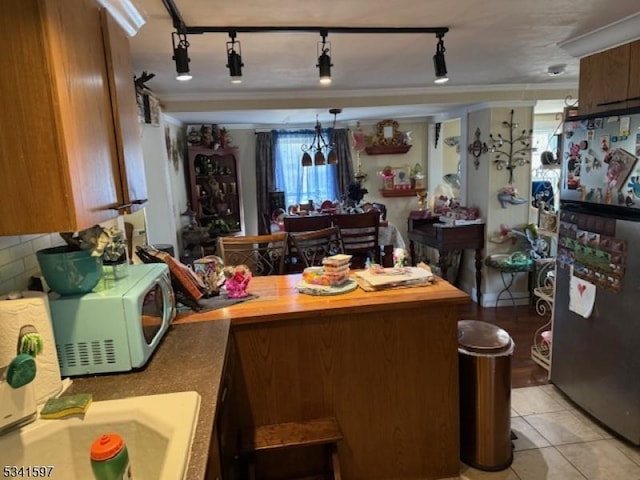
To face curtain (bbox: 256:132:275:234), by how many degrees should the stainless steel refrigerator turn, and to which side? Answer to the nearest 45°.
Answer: approximately 90° to its right

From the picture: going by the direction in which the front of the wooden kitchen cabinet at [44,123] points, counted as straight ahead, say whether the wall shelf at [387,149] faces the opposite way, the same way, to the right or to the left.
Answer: to the right

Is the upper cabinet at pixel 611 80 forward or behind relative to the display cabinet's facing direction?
forward

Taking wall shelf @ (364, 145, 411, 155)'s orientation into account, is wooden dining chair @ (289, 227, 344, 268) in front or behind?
in front

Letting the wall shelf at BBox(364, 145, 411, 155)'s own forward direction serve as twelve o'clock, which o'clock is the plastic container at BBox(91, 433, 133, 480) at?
The plastic container is roughly at 12 o'clock from the wall shelf.

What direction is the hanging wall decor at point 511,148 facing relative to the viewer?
toward the camera

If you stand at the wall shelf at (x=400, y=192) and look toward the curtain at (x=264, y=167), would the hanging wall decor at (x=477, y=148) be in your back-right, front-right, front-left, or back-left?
back-left

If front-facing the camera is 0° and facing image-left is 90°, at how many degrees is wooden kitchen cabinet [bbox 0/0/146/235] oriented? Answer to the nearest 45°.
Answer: approximately 315°

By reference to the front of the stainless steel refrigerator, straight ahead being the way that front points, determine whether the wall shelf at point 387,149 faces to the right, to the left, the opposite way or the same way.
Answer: to the left

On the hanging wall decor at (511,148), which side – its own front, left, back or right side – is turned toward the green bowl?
front

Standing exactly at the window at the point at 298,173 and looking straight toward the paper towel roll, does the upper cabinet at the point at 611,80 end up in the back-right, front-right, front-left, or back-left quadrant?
front-left

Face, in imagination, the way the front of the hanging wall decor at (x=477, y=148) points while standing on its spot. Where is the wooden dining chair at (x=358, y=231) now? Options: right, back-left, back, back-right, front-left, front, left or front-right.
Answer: front-right

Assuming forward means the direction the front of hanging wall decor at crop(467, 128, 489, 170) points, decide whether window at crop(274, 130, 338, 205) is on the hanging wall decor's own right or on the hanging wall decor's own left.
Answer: on the hanging wall decor's own right

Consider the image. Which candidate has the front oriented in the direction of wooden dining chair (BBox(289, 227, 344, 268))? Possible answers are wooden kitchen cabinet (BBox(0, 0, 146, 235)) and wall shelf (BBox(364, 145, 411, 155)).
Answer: the wall shelf
